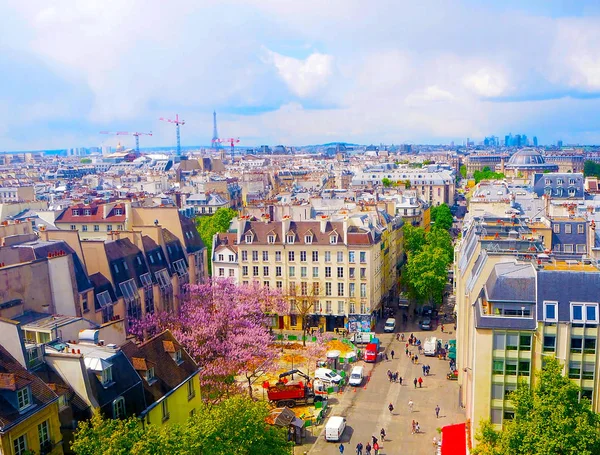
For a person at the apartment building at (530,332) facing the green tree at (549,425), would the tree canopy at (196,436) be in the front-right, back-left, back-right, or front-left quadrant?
front-right

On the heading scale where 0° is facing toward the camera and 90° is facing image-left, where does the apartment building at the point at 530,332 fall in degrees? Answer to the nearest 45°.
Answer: approximately 0°

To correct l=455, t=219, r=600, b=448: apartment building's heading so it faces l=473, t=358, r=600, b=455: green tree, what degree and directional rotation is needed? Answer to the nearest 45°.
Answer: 0° — it already faces it

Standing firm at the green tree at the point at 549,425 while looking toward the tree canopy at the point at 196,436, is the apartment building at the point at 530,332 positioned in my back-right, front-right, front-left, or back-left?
back-right

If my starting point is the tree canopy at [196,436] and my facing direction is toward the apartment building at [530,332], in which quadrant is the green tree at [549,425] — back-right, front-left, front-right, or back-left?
front-right

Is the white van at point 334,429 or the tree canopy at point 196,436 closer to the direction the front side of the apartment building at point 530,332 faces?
the tree canopy

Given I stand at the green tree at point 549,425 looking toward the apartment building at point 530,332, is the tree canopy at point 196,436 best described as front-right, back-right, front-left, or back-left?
back-left
